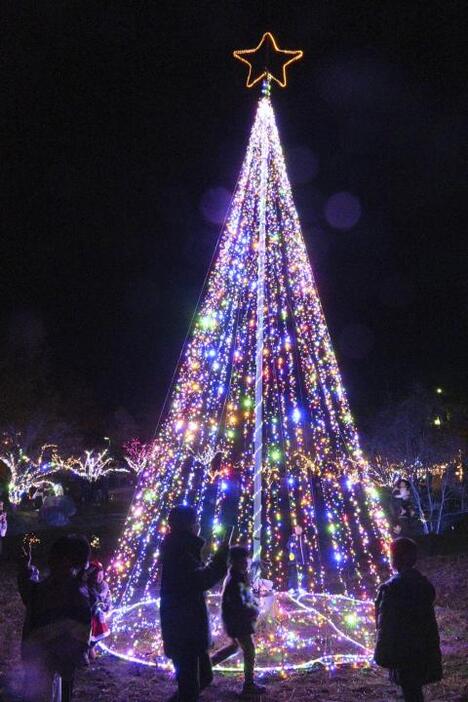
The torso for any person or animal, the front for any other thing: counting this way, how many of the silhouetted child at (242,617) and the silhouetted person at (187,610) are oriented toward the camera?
0

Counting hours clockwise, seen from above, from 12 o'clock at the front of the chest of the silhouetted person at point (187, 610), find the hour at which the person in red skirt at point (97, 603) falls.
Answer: The person in red skirt is roughly at 10 o'clock from the silhouetted person.

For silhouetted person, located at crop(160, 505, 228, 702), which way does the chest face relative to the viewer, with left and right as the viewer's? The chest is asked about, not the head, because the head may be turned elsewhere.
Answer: facing away from the viewer and to the right of the viewer

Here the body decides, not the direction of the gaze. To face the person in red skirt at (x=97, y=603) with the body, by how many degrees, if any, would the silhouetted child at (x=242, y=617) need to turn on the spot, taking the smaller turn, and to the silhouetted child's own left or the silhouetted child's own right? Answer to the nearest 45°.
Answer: approximately 135° to the silhouetted child's own left

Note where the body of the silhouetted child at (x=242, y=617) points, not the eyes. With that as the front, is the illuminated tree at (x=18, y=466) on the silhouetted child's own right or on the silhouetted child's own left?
on the silhouetted child's own left

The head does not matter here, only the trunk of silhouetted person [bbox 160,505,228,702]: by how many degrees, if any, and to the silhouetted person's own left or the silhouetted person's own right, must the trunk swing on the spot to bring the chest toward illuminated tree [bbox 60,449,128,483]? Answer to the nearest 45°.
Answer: approximately 45° to the silhouetted person's own left

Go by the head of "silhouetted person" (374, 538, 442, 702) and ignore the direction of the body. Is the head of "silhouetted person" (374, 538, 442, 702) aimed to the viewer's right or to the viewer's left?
to the viewer's left

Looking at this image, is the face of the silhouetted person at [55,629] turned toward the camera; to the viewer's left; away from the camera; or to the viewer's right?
away from the camera

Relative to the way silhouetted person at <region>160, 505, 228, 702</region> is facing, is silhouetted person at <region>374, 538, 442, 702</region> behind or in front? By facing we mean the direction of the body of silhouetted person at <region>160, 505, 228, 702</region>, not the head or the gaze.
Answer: in front
